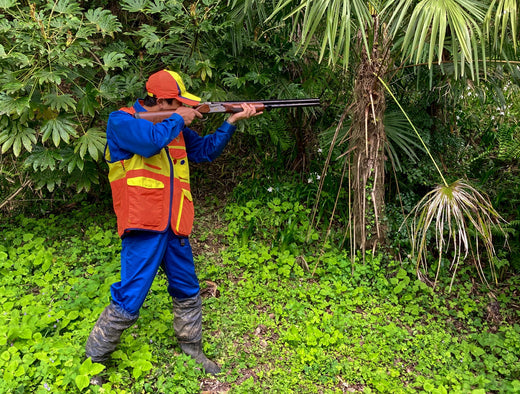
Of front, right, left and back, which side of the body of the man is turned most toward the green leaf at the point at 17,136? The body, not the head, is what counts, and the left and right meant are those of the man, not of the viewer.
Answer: back

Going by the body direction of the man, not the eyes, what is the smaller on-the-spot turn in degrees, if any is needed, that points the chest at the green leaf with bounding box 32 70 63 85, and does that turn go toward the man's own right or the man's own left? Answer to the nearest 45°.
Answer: approximately 180°

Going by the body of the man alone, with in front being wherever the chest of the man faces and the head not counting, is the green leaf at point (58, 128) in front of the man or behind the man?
behind

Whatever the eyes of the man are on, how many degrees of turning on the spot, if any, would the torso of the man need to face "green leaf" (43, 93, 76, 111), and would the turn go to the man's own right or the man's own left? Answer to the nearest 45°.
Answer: approximately 180°

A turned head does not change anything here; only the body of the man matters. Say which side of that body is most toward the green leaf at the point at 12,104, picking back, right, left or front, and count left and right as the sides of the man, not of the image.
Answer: back

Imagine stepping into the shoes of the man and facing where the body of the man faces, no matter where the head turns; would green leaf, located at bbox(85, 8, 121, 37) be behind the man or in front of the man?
behind

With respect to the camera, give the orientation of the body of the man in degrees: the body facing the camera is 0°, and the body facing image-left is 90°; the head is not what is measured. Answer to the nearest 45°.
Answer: approximately 315°

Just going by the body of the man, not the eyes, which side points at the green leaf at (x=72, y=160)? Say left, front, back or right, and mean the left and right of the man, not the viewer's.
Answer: back

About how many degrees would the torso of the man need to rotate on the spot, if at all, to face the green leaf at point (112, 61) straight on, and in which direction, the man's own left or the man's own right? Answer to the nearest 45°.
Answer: approximately 135° to the man's own left

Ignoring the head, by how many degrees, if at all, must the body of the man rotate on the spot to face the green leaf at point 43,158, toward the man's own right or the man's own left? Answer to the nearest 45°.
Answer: approximately 180°
